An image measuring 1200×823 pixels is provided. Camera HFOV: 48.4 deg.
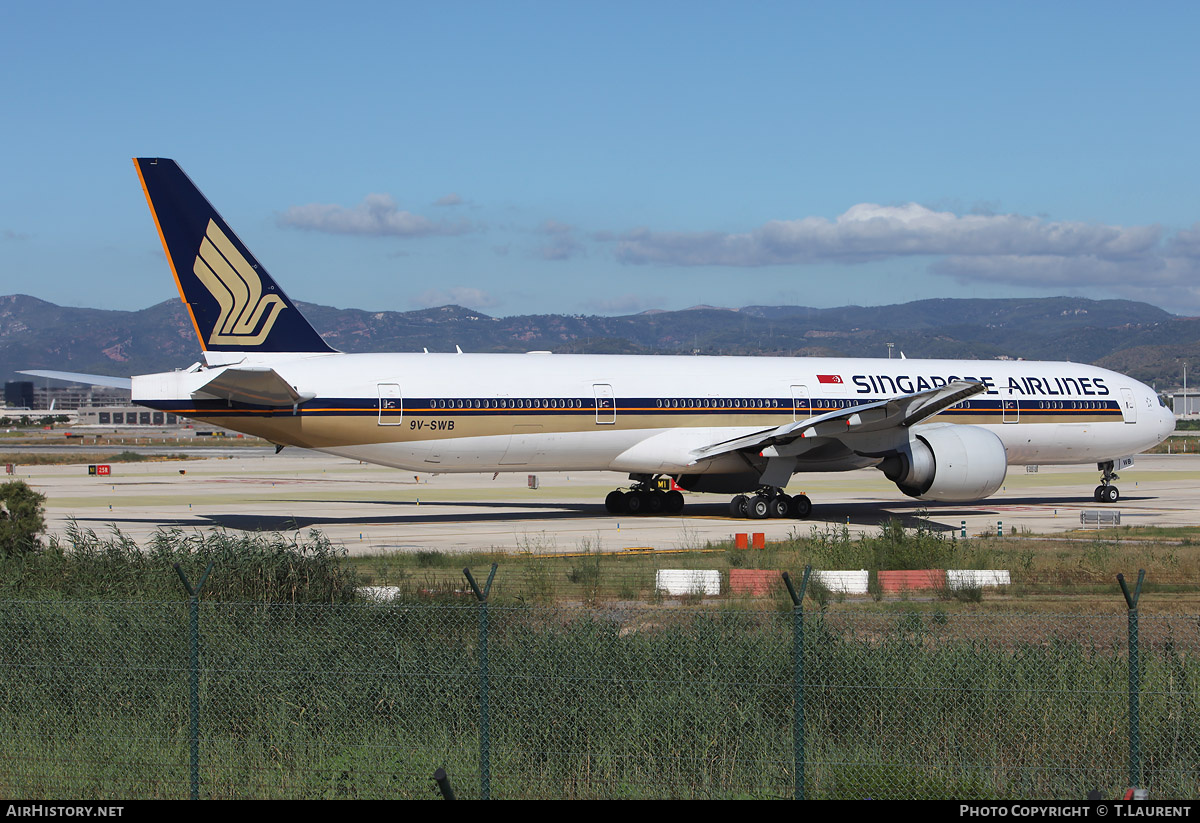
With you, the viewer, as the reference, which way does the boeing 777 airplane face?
facing away from the viewer and to the right of the viewer

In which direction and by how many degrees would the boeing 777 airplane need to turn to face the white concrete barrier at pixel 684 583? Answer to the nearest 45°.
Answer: approximately 135° to its right

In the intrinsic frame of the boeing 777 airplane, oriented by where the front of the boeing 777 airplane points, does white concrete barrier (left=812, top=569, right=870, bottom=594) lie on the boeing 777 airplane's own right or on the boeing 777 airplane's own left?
on the boeing 777 airplane's own right

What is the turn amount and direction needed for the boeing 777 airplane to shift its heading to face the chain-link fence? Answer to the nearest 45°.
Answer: approximately 135° to its right
